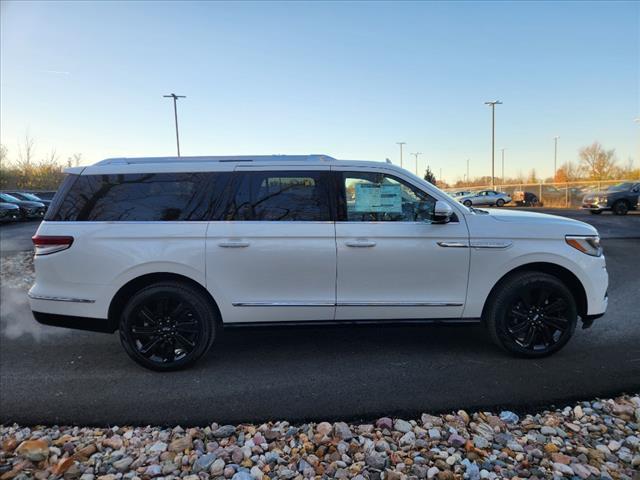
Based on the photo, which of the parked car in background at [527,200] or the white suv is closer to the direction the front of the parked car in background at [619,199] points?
the white suv

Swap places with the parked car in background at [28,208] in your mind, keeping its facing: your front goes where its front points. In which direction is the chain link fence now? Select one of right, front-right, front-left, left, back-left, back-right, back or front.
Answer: front-left

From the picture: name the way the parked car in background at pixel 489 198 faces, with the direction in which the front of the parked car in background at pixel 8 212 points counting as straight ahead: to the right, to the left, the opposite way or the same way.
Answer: the opposite way

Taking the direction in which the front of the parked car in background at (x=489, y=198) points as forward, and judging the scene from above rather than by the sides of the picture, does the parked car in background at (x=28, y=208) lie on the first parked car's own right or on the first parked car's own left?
on the first parked car's own left

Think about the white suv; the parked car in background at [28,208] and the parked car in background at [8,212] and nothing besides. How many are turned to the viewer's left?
0

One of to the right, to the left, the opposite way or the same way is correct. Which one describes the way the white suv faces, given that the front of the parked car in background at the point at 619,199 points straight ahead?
the opposite way

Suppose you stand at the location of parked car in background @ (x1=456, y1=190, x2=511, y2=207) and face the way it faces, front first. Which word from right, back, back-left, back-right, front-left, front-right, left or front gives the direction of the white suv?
left

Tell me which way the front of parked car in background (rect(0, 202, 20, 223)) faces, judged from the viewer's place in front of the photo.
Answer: facing the viewer and to the right of the viewer

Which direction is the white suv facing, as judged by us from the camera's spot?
facing to the right of the viewer

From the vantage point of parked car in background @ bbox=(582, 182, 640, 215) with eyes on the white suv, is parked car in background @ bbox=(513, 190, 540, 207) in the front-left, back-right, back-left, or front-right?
back-right

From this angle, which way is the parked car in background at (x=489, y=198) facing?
to the viewer's left

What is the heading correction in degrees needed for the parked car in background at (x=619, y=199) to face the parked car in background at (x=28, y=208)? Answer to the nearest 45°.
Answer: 0° — it already faces it

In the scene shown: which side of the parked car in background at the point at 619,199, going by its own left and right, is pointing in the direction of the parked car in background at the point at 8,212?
front
